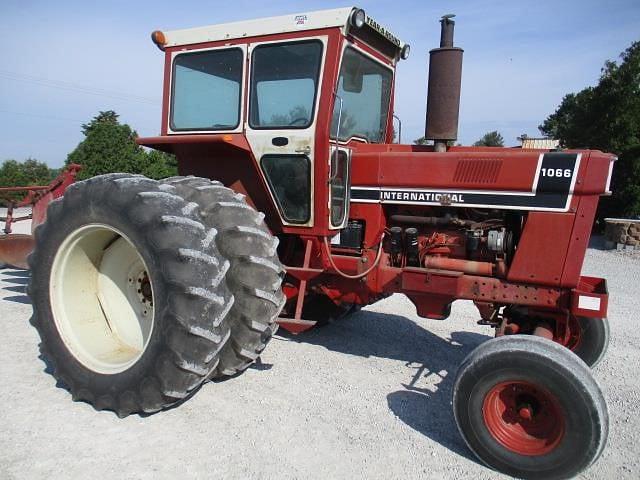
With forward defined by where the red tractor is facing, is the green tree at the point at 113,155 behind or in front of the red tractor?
behind

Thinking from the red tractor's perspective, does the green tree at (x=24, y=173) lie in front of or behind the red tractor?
behind

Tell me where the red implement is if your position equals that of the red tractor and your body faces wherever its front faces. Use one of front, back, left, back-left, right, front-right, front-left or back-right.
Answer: back

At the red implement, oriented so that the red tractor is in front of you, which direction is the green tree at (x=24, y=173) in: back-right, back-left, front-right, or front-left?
back-left

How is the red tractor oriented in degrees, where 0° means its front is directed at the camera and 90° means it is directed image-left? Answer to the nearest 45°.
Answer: approximately 315°

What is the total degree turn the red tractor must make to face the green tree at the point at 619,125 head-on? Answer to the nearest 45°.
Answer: approximately 90° to its left
